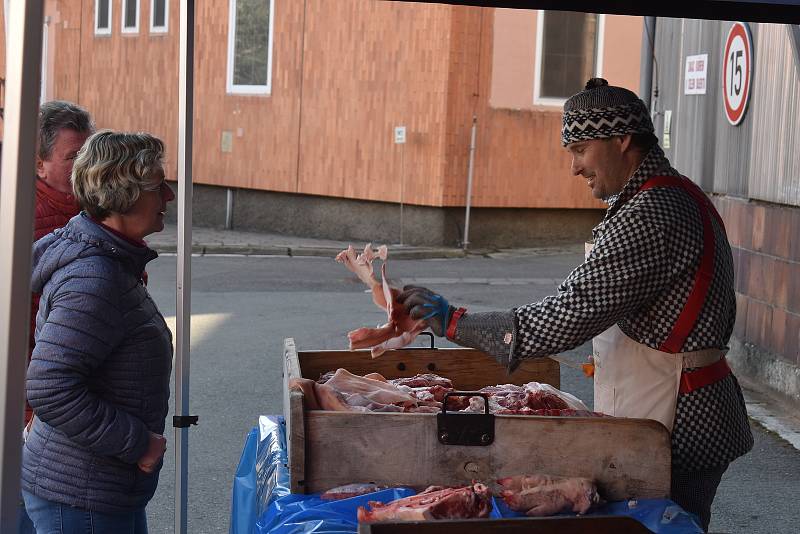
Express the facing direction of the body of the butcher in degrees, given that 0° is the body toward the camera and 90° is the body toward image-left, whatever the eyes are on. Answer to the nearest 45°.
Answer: approximately 90°

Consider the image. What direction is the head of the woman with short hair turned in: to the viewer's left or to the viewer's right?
to the viewer's right

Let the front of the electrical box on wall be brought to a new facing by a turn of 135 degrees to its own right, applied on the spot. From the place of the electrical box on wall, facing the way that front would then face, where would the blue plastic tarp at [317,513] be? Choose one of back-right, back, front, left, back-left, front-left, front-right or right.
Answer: back-left

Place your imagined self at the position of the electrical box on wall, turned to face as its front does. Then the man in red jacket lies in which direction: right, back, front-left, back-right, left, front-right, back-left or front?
front

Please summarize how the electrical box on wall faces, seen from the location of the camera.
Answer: facing the viewer

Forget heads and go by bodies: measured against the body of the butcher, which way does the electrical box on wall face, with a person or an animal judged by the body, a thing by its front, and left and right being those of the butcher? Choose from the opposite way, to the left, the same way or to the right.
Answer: to the left

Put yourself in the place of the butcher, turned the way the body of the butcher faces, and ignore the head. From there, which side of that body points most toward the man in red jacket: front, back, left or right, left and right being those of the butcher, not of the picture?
front

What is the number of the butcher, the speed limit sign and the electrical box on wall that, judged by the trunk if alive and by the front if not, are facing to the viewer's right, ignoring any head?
0

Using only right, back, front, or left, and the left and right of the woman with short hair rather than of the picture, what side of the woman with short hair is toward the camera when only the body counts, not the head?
right

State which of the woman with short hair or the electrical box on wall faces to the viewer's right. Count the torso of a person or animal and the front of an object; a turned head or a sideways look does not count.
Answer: the woman with short hair
